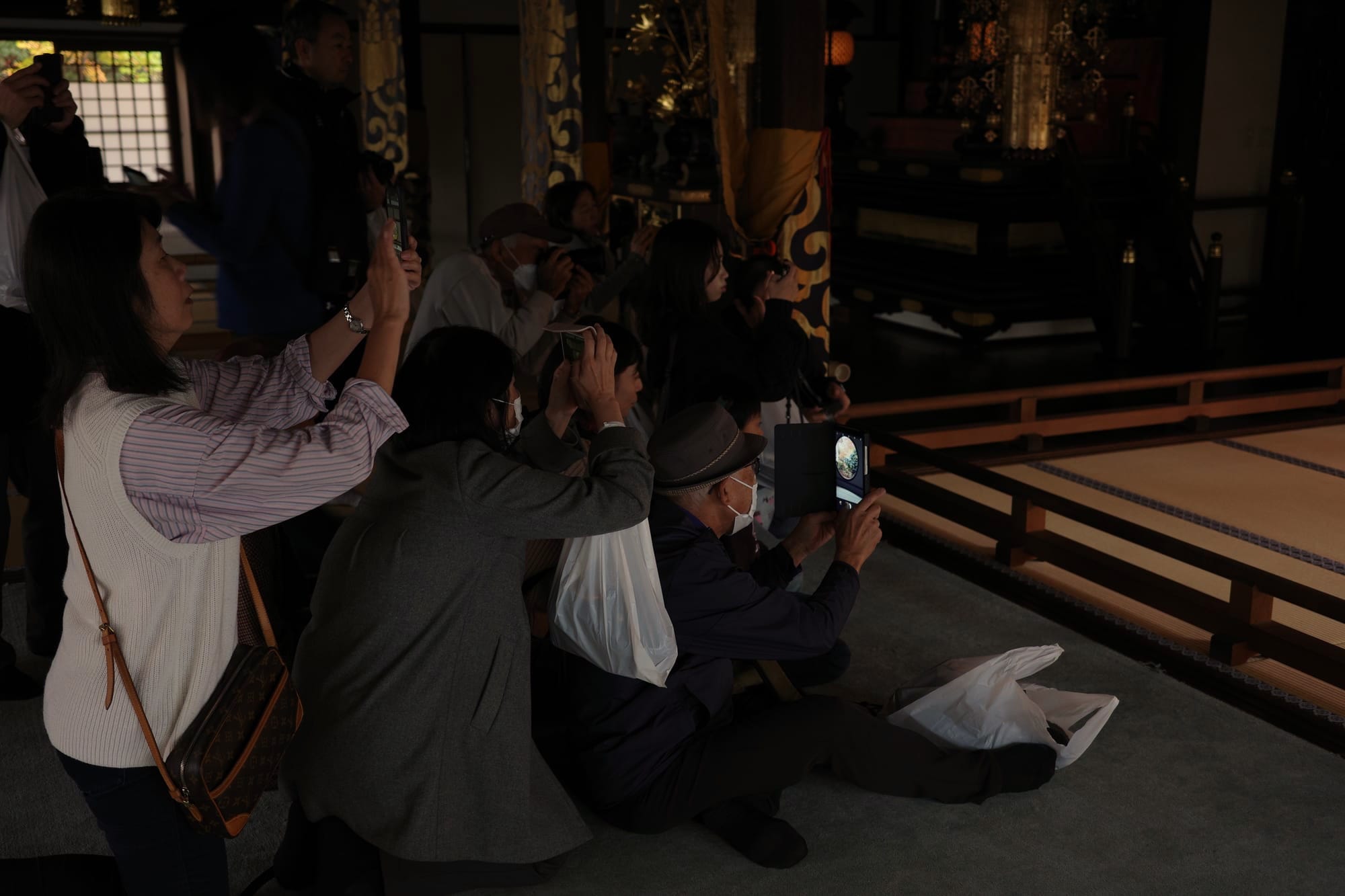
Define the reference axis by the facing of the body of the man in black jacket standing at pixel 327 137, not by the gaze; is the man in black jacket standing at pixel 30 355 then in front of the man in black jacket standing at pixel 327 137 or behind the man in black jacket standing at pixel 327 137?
behind

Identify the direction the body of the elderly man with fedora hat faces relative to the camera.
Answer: to the viewer's right

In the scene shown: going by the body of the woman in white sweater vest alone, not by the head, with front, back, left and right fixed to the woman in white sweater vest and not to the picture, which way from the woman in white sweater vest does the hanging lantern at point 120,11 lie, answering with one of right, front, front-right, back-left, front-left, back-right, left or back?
left

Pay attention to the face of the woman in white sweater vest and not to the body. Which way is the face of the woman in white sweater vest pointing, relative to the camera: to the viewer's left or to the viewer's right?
to the viewer's right

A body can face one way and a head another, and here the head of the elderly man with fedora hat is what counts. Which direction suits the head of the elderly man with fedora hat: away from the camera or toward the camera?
away from the camera

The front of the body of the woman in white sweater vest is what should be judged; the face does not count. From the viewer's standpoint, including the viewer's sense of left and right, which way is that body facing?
facing to the right of the viewer

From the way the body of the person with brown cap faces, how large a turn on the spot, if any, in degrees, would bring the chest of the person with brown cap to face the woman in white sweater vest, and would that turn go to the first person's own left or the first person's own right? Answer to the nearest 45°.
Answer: approximately 90° to the first person's own right

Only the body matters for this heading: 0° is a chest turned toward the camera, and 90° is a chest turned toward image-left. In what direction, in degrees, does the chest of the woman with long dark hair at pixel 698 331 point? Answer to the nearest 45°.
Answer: approximately 270°

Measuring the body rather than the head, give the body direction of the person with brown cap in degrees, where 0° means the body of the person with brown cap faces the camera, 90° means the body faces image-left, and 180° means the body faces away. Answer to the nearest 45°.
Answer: approximately 270°

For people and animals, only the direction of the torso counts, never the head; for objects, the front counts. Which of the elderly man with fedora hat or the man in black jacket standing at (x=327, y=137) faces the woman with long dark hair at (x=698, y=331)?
the man in black jacket standing
